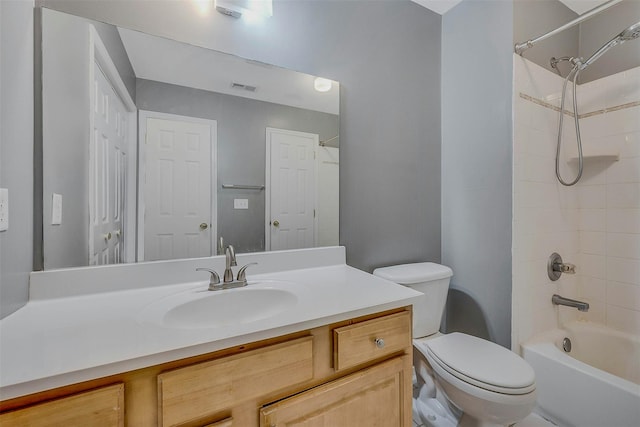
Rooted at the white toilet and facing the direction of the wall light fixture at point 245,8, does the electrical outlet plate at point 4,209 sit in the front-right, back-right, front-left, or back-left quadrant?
front-left

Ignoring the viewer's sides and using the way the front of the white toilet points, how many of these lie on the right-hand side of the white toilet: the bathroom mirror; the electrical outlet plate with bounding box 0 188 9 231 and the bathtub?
2

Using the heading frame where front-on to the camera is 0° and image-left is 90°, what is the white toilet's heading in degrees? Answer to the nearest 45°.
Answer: approximately 315°

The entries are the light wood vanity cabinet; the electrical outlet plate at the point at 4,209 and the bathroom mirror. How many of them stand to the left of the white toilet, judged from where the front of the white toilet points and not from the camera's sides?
0

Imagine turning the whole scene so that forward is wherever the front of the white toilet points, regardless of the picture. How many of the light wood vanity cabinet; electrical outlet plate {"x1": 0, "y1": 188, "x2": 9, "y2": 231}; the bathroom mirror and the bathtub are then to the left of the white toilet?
1

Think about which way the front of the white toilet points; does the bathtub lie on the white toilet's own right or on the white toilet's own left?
on the white toilet's own left

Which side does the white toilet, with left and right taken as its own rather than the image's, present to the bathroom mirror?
right

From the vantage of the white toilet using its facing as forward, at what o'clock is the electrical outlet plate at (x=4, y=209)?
The electrical outlet plate is roughly at 3 o'clock from the white toilet.

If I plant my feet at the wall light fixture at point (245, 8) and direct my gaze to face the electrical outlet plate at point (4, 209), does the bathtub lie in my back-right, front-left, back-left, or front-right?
back-left

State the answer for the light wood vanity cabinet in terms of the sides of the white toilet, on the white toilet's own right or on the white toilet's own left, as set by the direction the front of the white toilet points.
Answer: on the white toilet's own right
